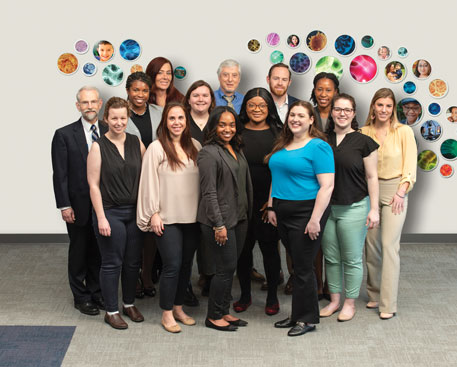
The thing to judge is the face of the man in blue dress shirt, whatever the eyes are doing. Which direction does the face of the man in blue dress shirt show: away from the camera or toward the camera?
toward the camera

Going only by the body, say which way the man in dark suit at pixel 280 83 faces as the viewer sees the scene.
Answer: toward the camera

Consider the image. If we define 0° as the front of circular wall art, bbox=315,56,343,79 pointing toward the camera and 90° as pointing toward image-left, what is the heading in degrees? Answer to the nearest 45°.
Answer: approximately 0°

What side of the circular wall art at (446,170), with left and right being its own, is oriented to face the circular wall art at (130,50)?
right

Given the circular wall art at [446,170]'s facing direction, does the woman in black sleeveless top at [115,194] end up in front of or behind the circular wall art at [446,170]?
in front

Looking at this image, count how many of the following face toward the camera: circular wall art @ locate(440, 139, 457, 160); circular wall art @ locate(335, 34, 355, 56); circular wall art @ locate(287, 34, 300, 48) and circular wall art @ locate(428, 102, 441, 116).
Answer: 4

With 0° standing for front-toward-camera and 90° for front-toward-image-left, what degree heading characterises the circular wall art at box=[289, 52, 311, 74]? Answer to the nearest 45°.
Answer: approximately 0°

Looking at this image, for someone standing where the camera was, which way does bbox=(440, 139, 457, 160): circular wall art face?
facing the viewer

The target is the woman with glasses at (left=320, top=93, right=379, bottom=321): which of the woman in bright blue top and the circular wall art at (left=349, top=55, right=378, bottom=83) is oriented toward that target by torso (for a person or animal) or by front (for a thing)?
the circular wall art

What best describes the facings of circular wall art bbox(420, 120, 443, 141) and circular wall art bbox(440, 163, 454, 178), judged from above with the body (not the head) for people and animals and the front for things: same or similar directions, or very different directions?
same or similar directions

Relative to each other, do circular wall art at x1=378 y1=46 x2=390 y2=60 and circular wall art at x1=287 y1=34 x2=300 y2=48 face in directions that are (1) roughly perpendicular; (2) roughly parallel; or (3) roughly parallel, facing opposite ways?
roughly parallel
